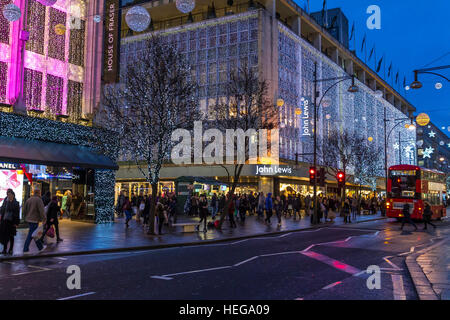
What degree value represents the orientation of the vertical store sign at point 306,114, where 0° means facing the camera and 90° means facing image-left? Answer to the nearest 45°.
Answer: approximately 0°

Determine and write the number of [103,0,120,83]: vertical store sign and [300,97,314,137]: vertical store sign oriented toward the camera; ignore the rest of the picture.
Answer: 2

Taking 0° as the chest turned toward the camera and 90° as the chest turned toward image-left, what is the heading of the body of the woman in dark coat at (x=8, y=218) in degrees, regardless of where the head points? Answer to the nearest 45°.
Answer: approximately 0°

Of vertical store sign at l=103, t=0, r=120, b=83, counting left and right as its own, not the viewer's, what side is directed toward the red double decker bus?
left

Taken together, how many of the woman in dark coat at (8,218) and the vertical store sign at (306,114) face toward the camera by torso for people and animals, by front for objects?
2

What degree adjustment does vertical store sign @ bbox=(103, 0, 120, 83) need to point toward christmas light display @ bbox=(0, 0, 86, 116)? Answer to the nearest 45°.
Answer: approximately 45° to its right

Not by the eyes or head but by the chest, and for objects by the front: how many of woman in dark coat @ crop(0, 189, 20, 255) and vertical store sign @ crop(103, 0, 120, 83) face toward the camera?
2
